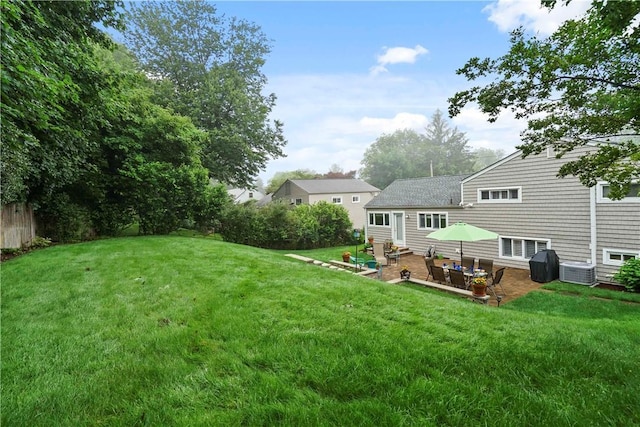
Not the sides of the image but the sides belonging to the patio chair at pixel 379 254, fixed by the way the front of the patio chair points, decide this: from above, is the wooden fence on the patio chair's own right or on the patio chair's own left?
on the patio chair's own right

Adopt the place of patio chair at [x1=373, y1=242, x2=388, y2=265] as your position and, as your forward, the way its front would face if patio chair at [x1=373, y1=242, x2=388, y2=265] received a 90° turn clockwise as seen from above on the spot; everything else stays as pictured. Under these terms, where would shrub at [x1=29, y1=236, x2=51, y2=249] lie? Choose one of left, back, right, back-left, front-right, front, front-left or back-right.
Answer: front

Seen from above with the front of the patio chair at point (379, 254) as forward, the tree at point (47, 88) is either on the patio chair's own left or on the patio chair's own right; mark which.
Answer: on the patio chair's own right
